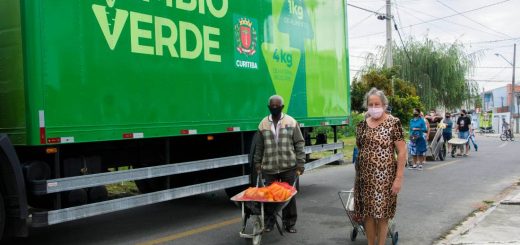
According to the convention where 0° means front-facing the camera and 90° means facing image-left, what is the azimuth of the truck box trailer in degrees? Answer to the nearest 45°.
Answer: approximately 45°

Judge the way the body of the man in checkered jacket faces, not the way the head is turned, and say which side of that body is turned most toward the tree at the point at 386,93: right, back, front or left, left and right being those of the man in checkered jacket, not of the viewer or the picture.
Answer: back

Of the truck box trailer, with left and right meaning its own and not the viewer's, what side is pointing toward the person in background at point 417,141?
back

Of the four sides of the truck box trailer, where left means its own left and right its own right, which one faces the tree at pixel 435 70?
back

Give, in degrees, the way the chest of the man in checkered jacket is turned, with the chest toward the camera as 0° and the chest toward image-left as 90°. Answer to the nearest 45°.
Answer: approximately 0°

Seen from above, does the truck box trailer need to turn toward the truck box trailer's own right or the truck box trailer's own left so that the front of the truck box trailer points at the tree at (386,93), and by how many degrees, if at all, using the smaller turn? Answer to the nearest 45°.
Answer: approximately 180°

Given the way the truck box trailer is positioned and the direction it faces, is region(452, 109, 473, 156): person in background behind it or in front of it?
behind

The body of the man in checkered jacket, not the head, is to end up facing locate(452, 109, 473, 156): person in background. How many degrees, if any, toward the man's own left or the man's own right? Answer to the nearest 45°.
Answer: approximately 135° to the man's own left
